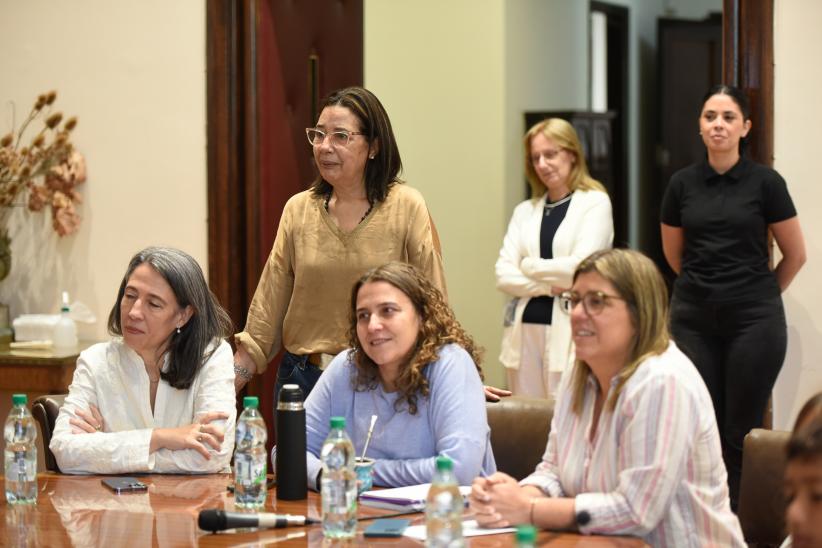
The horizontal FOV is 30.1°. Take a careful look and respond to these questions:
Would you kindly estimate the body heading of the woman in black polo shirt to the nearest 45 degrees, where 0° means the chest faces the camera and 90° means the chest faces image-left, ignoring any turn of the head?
approximately 0°

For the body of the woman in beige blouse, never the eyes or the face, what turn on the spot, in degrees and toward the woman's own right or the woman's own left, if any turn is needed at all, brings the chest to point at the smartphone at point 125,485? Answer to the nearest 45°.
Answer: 0° — they already face it

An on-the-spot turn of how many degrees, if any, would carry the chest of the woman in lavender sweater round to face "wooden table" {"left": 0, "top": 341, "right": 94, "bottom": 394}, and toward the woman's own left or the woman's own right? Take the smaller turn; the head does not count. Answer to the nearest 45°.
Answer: approximately 90° to the woman's own right

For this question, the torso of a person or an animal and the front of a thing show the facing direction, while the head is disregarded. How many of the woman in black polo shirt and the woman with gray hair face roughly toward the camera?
2

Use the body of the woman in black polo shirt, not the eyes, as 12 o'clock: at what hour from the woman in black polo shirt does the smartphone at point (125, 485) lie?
The smartphone is roughly at 1 o'clock from the woman in black polo shirt.

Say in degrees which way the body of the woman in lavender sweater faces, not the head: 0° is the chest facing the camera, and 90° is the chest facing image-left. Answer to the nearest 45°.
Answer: approximately 45°

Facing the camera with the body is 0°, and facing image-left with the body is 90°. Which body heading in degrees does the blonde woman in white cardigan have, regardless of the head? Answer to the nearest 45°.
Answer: approximately 45°
